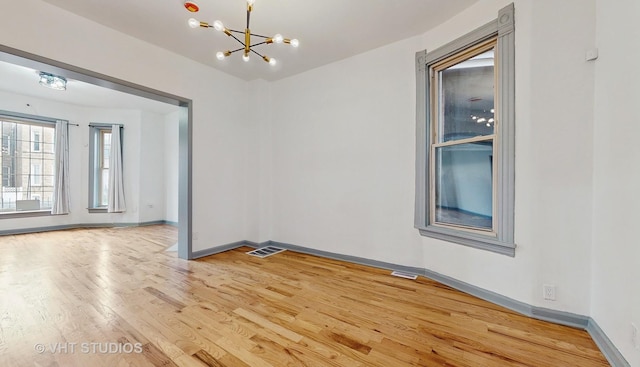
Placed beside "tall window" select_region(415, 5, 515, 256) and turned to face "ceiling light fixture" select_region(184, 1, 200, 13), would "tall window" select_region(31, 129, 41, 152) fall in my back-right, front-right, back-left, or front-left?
front-right

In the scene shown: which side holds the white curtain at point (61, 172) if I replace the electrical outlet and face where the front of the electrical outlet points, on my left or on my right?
on my right

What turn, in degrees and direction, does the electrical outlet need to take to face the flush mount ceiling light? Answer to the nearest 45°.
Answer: approximately 45° to its right

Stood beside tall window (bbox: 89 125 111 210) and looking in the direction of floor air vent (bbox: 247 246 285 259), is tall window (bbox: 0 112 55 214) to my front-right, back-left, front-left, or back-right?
back-right

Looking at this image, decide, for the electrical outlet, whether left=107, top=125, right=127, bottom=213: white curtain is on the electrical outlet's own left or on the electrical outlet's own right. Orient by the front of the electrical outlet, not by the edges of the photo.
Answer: on the electrical outlet's own right

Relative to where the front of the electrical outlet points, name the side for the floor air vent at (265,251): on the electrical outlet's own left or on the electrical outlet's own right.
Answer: on the electrical outlet's own right

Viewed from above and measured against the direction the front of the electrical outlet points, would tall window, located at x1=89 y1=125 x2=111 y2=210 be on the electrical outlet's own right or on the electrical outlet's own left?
on the electrical outlet's own right

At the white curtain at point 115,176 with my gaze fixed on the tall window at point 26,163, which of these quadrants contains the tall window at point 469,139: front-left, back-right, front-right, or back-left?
back-left
